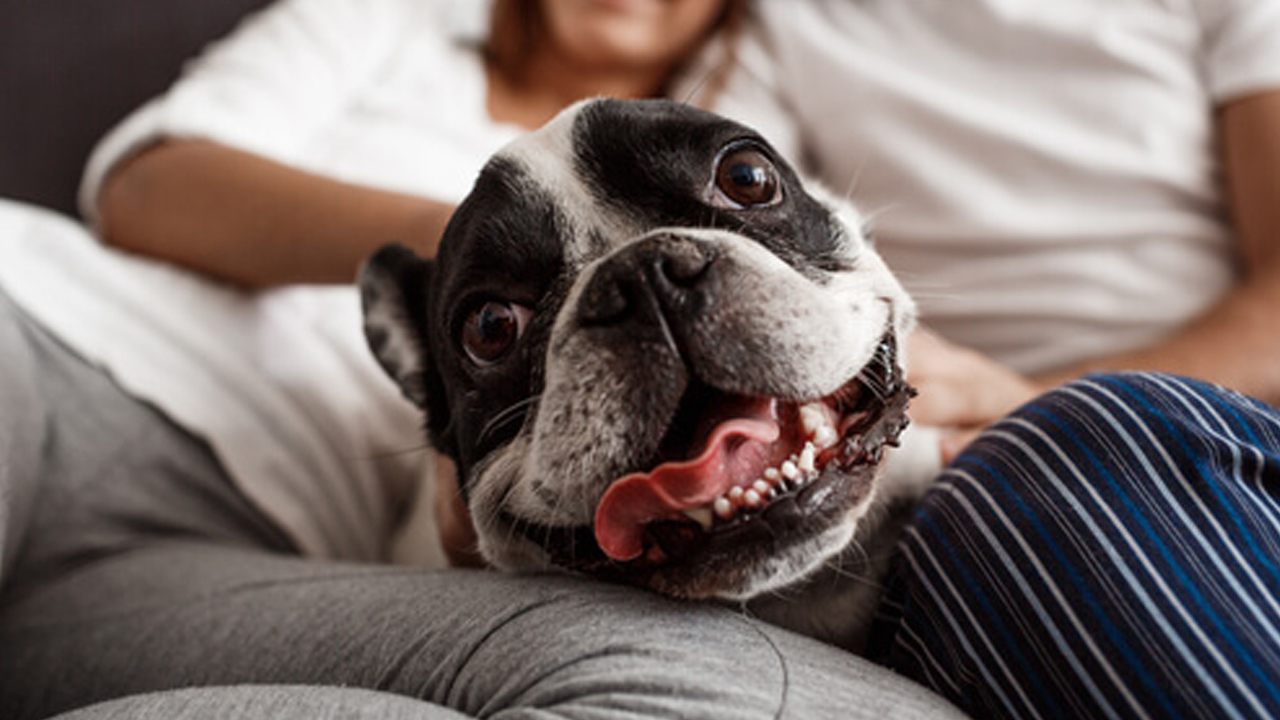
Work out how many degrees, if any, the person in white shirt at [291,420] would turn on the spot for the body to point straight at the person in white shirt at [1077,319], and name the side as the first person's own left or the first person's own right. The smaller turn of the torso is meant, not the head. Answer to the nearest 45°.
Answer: approximately 45° to the first person's own left

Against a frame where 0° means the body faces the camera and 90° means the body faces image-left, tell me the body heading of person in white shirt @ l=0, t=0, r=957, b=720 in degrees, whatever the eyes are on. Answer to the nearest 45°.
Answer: approximately 315°
